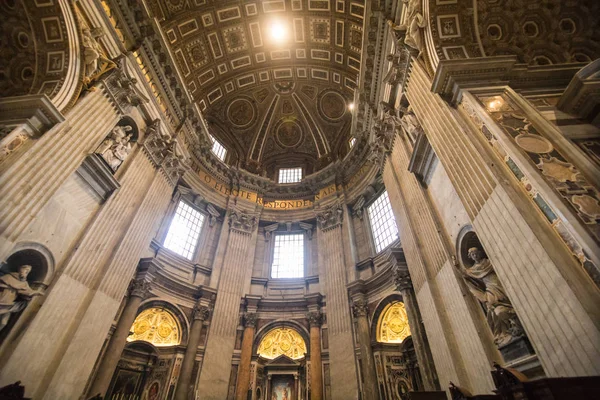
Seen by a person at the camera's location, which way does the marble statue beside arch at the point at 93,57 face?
facing the viewer and to the right of the viewer

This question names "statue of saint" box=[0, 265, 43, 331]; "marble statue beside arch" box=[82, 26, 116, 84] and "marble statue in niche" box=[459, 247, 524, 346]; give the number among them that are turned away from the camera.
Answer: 0

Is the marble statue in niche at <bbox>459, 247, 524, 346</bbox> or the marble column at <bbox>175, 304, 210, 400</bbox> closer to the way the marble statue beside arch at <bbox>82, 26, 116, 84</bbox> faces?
the marble statue in niche

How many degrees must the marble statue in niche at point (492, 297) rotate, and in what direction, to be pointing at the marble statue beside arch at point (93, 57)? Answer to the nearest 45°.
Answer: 0° — it already faces it

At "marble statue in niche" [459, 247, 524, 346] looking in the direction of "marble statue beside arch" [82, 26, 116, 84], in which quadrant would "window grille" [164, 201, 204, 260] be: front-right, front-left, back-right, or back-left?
front-right

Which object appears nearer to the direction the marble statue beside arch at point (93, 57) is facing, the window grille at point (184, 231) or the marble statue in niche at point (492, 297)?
the marble statue in niche

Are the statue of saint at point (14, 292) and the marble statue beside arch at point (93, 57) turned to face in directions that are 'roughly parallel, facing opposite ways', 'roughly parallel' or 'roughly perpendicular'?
roughly parallel

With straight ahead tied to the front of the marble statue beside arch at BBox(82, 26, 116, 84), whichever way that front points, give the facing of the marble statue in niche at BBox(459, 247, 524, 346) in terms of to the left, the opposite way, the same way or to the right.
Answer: the opposite way

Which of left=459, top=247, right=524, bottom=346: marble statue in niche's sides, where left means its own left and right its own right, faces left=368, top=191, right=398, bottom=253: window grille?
right

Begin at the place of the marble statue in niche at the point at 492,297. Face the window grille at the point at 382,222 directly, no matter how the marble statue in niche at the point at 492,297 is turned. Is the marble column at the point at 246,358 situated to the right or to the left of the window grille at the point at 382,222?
left

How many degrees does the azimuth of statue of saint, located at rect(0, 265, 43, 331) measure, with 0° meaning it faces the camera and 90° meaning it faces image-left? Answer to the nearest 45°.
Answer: approximately 315°

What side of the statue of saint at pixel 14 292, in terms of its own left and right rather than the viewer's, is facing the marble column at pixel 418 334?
front

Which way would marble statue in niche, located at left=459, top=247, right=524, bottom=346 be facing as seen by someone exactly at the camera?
facing the viewer and to the left of the viewer

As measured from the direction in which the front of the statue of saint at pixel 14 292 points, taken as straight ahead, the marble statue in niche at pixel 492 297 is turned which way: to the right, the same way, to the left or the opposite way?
the opposite way
